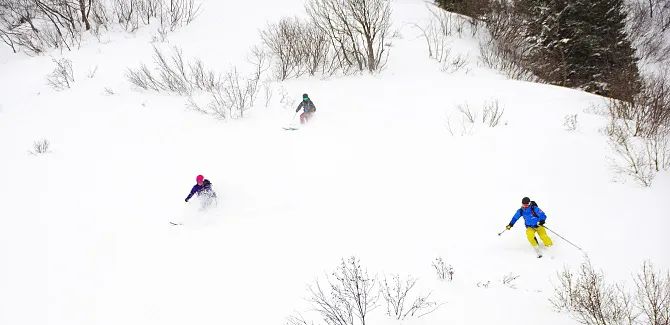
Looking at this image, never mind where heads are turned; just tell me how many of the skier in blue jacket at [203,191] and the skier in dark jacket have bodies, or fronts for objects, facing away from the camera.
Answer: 0

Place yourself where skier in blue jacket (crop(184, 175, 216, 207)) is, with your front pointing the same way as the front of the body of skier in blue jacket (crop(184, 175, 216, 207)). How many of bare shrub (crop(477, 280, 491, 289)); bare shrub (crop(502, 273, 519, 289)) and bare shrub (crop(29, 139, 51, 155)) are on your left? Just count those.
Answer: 2

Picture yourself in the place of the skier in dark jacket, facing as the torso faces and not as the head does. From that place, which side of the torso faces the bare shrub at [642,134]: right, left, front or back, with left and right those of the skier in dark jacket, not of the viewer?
left

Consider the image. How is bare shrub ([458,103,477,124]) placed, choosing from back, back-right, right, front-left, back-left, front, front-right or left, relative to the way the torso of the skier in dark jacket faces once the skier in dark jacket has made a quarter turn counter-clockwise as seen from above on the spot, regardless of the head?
front-left

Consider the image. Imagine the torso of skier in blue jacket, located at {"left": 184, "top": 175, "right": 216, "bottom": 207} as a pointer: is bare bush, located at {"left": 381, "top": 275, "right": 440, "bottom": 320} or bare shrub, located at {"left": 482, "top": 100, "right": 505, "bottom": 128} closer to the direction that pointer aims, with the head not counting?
the bare bush

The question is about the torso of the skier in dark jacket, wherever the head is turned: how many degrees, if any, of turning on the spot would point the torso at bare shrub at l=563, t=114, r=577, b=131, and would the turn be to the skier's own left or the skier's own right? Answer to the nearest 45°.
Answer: approximately 135° to the skier's own left

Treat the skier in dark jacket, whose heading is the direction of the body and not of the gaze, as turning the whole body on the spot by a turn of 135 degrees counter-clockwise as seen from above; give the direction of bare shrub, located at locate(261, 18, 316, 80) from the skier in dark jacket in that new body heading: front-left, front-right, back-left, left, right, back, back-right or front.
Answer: left

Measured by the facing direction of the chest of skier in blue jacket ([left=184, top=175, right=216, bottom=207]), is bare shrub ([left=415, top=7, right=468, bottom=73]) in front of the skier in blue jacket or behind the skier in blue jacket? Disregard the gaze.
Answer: behind

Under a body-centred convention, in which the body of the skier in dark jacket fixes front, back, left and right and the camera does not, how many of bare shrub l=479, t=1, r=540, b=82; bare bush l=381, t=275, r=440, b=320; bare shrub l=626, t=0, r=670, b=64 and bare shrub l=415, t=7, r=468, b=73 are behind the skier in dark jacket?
3

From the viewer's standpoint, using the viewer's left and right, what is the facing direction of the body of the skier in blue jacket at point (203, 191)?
facing the viewer and to the left of the viewer

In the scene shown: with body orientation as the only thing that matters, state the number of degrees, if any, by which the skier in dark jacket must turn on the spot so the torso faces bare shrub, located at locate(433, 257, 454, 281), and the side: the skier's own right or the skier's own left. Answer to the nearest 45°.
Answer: approximately 45° to the skier's own left

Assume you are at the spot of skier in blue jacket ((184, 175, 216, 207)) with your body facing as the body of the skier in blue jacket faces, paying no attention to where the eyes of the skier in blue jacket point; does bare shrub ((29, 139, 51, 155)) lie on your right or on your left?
on your right

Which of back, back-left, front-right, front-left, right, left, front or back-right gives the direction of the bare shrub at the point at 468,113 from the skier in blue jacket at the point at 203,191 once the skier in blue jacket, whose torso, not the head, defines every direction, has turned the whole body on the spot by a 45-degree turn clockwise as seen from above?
back

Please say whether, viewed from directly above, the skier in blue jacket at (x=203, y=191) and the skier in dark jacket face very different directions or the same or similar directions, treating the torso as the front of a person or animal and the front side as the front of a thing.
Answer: same or similar directions
